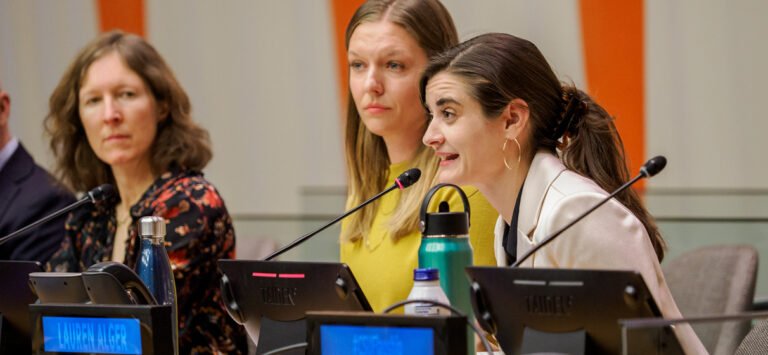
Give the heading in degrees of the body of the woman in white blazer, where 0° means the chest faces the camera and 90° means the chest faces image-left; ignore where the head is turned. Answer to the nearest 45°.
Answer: approximately 90°

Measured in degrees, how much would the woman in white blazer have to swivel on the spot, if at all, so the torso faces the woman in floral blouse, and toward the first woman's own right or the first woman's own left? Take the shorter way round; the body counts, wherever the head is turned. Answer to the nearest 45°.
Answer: approximately 45° to the first woman's own right

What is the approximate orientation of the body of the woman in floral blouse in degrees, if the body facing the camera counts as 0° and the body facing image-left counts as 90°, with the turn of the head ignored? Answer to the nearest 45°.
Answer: approximately 45°

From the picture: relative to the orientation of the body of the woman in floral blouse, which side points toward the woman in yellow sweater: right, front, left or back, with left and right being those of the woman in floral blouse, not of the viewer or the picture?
left

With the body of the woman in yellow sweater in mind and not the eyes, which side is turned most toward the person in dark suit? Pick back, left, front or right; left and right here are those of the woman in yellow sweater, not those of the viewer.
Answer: right

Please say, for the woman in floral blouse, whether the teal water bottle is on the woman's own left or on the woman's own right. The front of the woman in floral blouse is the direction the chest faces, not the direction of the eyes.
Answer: on the woman's own left

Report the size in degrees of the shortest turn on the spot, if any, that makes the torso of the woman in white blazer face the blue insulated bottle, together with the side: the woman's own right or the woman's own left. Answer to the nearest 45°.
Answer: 0° — they already face it
